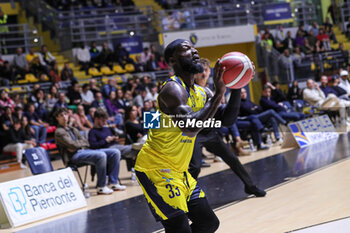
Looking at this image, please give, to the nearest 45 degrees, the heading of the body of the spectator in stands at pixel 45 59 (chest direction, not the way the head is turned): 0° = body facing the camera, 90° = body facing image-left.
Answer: approximately 315°

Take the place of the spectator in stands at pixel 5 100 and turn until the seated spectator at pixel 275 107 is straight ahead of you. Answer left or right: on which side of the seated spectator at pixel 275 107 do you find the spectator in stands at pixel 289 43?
left

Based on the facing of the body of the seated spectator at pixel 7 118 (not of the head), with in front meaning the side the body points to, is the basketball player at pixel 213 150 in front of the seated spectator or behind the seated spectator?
in front

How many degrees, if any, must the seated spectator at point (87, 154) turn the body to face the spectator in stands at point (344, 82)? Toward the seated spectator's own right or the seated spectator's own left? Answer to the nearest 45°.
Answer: approximately 90° to the seated spectator's own left

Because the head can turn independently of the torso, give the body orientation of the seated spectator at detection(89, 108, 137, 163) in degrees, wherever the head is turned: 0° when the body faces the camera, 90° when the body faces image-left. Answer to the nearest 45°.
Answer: approximately 315°

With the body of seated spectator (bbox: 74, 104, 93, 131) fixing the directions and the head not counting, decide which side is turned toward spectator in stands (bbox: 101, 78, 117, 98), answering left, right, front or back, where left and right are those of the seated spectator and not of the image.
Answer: left

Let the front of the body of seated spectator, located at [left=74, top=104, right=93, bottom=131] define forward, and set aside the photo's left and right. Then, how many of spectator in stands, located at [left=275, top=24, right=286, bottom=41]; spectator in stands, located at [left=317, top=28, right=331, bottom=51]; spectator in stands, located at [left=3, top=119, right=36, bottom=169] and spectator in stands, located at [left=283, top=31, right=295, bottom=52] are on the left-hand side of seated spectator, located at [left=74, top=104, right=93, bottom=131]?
3

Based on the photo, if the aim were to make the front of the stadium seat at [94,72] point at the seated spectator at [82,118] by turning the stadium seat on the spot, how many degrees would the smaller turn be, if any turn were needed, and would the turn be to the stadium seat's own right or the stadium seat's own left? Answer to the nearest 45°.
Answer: approximately 45° to the stadium seat's own right

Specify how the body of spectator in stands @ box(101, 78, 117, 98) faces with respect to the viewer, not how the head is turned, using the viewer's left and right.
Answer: facing the viewer and to the right of the viewer
